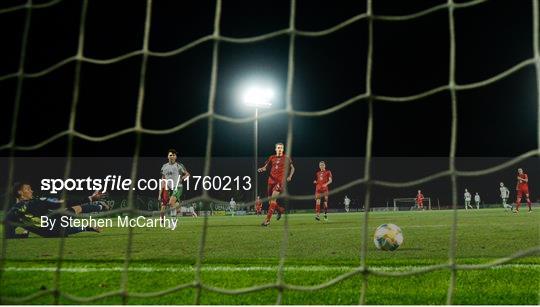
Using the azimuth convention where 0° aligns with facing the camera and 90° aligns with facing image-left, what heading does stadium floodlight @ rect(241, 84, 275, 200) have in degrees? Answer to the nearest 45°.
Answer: approximately 0°

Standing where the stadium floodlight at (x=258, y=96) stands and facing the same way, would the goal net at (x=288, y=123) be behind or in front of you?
in front

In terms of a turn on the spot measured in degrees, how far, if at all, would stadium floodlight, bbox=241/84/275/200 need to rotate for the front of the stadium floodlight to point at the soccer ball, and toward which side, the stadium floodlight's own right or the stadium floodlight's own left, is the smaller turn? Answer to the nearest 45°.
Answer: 0° — it already faces it

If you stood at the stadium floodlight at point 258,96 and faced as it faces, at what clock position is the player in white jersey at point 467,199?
The player in white jersey is roughly at 11 o'clock from the stadium floodlight.

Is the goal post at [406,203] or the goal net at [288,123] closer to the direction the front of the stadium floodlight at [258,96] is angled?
the goal net
